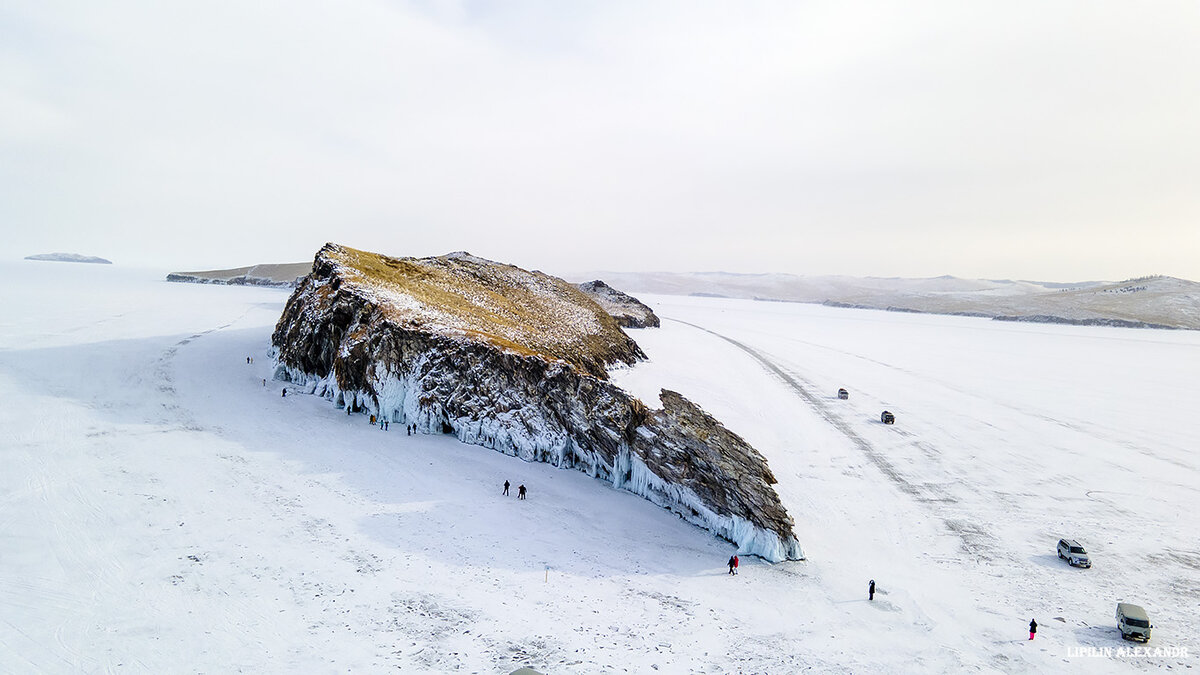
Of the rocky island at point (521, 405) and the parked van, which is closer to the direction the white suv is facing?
the parked van

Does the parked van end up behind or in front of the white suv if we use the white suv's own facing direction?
in front
